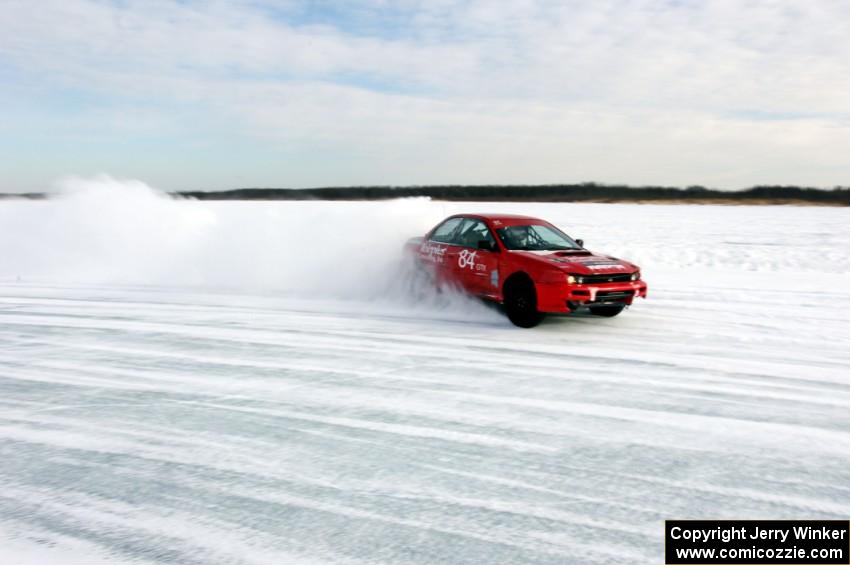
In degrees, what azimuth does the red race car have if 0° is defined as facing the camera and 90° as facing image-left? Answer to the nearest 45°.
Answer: approximately 315°

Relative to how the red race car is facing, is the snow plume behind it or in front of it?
behind
